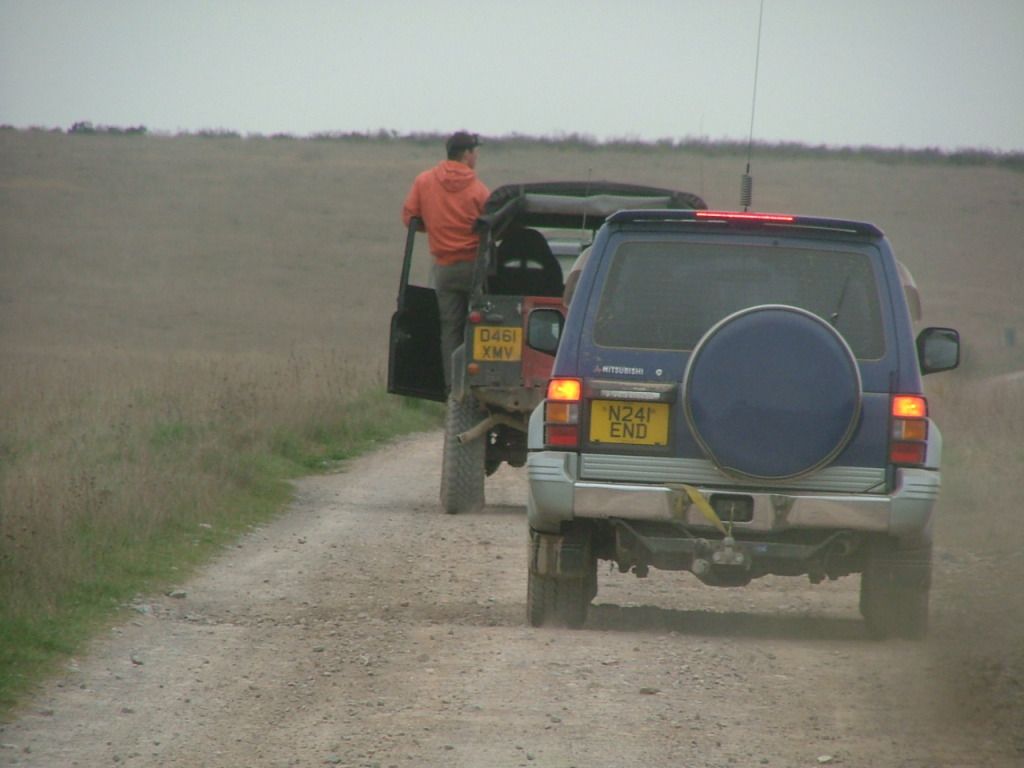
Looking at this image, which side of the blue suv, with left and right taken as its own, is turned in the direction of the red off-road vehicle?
front

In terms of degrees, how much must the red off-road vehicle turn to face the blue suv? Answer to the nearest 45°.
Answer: approximately 180°

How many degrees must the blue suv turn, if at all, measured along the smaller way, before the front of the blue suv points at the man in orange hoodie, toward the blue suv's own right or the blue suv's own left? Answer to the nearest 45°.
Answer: approximately 45° to the blue suv's own left

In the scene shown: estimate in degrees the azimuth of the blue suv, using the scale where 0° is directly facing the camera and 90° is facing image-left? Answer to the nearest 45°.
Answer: approximately 180°

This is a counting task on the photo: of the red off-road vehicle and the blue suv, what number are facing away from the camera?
2

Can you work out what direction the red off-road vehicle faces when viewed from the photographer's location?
facing away from the viewer
